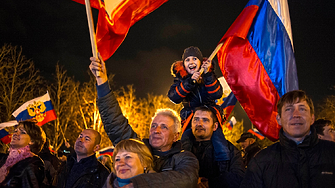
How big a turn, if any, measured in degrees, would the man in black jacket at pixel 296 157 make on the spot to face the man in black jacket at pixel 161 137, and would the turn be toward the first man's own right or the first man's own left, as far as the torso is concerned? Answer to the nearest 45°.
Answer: approximately 90° to the first man's own right

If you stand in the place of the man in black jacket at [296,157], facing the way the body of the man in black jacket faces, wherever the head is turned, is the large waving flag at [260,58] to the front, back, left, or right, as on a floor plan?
back

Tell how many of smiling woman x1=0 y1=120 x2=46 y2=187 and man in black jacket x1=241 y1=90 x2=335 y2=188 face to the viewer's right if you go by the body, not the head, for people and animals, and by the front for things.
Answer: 0

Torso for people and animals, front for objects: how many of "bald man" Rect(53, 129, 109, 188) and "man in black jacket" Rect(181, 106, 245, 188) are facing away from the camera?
0

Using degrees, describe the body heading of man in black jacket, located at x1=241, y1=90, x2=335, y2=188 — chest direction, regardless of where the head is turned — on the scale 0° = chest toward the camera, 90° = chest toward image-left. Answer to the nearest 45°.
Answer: approximately 0°

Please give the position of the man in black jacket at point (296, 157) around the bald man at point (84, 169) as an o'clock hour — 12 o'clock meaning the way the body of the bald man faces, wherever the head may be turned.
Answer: The man in black jacket is roughly at 9 o'clock from the bald man.

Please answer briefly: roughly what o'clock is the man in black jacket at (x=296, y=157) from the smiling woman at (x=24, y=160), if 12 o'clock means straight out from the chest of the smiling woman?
The man in black jacket is roughly at 9 o'clock from the smiling woman.

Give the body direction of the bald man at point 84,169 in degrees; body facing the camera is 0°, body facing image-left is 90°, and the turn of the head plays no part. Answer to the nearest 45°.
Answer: approximately 45°

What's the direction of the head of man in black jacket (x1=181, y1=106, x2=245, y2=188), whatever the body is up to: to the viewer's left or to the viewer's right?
to the viewer's left

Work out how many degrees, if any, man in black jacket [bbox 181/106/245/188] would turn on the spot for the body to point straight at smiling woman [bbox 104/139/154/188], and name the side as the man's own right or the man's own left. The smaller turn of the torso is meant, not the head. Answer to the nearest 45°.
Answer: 0° — they already face them

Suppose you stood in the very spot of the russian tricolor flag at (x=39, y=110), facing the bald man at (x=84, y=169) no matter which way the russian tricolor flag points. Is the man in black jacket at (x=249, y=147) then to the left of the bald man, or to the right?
left

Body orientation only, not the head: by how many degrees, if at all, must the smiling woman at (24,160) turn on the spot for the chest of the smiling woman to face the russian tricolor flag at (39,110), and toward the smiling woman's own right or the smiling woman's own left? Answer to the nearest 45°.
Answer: approximately 135° to the smiling woman's own right
